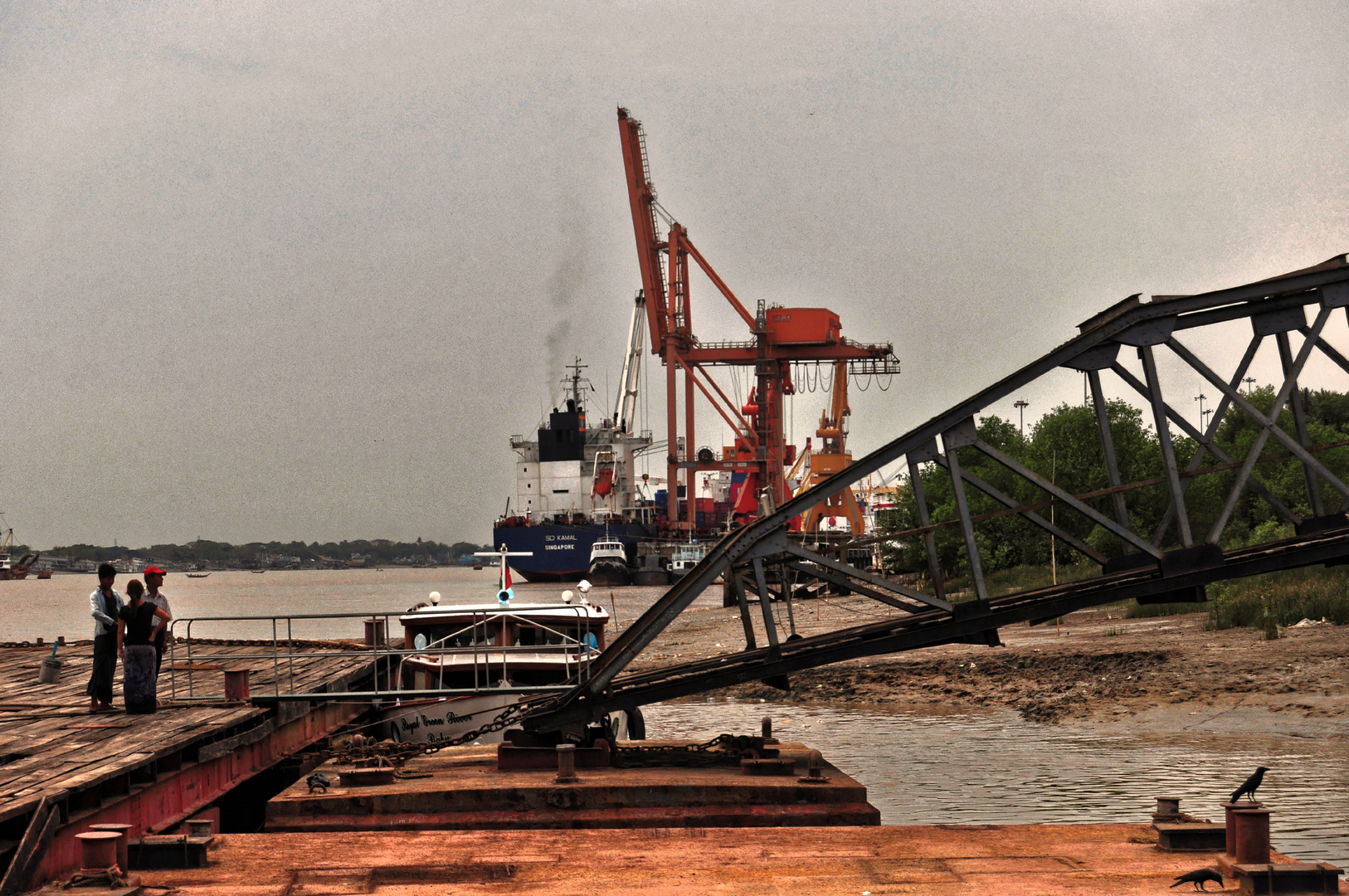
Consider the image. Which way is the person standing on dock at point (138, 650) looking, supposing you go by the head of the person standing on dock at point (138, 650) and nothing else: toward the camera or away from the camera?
away from the camera

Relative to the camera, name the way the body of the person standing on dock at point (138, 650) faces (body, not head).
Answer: away from the camera

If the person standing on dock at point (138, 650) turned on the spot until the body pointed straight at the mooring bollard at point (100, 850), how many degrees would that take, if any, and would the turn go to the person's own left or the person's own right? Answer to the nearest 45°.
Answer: approximately 180°

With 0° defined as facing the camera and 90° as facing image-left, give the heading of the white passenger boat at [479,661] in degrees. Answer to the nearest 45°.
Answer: approximately 0°

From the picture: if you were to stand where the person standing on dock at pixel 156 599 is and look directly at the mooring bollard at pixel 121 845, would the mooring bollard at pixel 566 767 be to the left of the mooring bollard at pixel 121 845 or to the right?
left

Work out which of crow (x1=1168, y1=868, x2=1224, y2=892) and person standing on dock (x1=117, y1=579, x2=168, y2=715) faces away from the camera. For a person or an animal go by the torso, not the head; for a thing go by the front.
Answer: the person standing on dock

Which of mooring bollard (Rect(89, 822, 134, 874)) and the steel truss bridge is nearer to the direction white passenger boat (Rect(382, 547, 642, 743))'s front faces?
the mooring bollard
